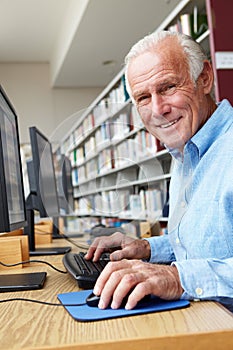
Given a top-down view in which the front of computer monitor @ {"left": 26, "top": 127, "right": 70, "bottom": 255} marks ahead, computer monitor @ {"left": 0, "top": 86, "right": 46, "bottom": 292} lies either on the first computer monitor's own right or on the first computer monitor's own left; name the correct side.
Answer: on the first computer monitor's own right

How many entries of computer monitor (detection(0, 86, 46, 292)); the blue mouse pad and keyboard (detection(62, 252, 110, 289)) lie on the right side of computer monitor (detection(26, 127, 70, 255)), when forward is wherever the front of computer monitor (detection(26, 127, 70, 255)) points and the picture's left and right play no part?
3

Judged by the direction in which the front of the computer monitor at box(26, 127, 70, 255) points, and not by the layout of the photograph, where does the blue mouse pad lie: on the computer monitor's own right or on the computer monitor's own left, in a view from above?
on the computer monitor's own right

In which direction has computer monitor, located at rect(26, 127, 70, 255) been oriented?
to the viewer's right

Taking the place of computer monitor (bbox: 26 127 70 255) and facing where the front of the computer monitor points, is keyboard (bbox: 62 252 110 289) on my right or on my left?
on my right
